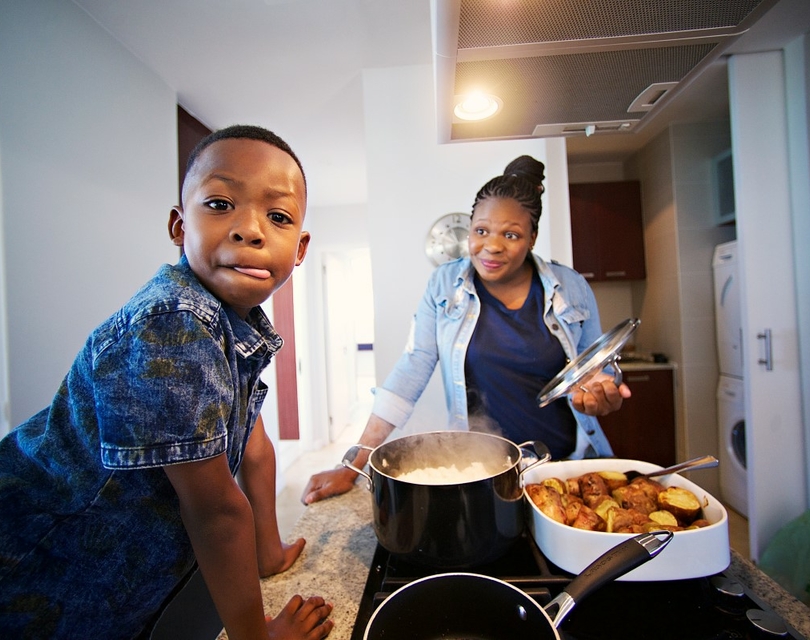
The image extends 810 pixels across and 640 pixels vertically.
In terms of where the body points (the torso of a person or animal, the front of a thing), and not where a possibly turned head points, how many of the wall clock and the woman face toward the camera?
2

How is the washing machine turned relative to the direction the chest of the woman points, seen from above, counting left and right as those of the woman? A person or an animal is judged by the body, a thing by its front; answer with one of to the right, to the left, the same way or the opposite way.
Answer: to the right

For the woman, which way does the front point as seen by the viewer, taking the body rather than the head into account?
toward the camera

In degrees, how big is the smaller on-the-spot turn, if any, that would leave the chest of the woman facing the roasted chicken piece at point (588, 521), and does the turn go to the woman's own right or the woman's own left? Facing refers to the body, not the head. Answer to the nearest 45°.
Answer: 0° — they already face it

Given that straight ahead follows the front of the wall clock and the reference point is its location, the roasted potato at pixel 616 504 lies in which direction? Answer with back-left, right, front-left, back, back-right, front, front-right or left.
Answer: front

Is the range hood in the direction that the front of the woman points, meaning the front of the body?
yes

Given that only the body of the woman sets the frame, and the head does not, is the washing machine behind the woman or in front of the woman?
behind

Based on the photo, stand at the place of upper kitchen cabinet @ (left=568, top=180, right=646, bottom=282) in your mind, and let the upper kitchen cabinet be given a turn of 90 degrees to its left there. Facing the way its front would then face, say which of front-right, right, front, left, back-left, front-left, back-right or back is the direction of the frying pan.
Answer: right

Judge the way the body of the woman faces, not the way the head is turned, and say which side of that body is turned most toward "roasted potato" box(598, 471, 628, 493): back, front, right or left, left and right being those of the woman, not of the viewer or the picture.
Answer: front

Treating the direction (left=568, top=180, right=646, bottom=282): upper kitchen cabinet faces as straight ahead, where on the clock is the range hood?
The range hood is roughly at 12 o'clock from the upper kitchen cabinet.

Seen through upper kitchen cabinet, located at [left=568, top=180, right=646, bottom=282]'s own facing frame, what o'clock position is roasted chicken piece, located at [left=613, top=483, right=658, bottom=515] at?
The roasted chicken piece is roughly at 12 o'clock from the upper kitchen cabinet.

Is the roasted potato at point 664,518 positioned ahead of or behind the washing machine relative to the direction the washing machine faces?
ahead

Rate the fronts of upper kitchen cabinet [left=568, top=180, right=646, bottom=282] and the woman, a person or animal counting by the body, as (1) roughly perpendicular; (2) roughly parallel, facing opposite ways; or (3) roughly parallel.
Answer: roughly parallel

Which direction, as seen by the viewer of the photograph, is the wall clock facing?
facing the viewer

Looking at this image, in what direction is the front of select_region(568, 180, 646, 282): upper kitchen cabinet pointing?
toward the camera

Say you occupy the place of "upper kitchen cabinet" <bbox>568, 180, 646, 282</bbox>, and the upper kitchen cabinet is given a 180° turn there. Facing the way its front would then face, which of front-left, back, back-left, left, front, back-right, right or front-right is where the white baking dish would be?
back
